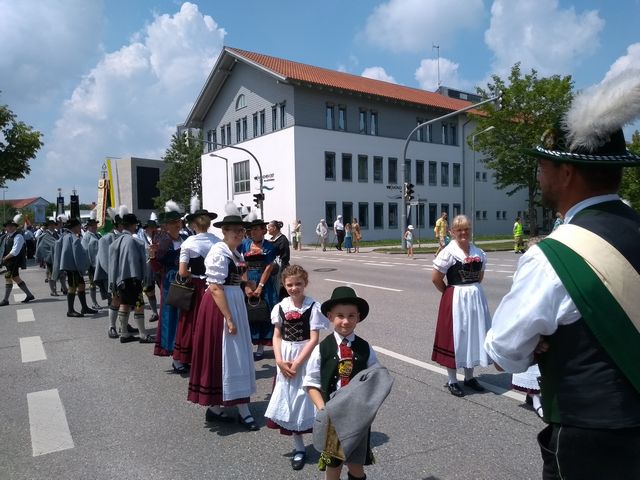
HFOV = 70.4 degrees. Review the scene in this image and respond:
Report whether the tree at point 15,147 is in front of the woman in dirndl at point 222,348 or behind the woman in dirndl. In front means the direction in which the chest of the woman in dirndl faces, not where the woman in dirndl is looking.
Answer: behind

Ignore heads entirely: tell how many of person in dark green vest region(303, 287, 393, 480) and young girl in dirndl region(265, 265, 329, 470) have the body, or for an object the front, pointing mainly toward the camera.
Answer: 2

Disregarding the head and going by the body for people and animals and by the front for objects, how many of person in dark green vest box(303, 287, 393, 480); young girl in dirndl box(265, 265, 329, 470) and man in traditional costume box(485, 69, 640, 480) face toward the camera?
2

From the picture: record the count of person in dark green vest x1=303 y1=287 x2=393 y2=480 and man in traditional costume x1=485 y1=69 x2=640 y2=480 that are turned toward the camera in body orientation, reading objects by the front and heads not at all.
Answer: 1

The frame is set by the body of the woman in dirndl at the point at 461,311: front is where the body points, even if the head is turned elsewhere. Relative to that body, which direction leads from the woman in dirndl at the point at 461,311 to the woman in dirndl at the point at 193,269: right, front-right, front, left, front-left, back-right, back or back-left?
back-right

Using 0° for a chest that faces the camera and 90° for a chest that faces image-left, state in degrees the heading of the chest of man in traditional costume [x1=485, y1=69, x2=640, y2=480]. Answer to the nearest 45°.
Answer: approximately 135°

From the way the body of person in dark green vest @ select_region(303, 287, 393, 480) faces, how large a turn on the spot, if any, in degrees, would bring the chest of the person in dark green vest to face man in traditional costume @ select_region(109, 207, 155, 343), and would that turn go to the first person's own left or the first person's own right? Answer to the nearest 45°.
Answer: approximately 135° to the first person's own right

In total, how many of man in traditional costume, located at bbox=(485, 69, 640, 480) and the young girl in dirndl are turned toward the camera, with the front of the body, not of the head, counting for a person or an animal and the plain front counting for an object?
1

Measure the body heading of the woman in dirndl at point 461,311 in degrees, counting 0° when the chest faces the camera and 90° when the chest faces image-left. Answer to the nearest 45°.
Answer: approximately 315°

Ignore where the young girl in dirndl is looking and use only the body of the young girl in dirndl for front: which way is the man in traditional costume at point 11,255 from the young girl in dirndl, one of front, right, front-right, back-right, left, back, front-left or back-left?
back-right
